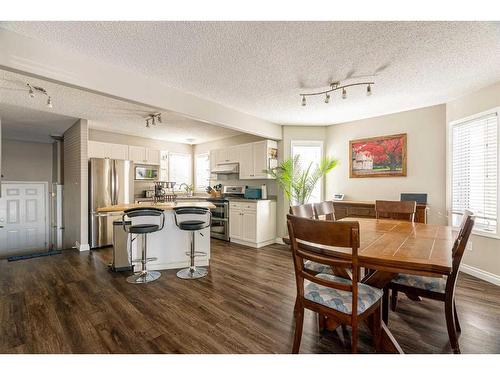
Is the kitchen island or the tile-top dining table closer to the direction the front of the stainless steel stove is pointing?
the kitchen island

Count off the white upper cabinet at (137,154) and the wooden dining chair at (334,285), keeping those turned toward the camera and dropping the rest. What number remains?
1

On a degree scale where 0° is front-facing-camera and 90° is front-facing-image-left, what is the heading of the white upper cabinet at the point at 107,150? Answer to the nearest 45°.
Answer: approximately 315°

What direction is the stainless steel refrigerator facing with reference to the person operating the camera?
facing the viewer and to the right of the viewer

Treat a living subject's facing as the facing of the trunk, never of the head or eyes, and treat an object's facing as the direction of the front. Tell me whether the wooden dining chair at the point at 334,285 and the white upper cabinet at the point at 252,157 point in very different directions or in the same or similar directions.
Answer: very different directions

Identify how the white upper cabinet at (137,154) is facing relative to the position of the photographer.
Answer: facing the viewer

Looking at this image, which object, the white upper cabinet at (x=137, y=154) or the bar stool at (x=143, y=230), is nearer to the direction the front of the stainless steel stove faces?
the bar stool

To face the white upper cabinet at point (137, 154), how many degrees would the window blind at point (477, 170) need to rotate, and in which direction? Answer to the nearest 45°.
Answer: approximately 45° to its right

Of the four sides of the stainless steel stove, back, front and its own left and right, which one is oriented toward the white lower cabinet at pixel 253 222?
left

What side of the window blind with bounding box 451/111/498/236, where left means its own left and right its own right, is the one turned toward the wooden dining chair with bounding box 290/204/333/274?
front

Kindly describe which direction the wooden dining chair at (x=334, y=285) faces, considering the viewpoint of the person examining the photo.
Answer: facing away from the viewer and to the right of the viewer

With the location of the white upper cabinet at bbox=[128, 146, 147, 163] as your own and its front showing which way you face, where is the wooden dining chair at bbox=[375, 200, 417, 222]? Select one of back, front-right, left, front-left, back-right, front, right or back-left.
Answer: front-left

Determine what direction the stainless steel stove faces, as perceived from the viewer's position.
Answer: facing the viewer and to the left of the viewer
